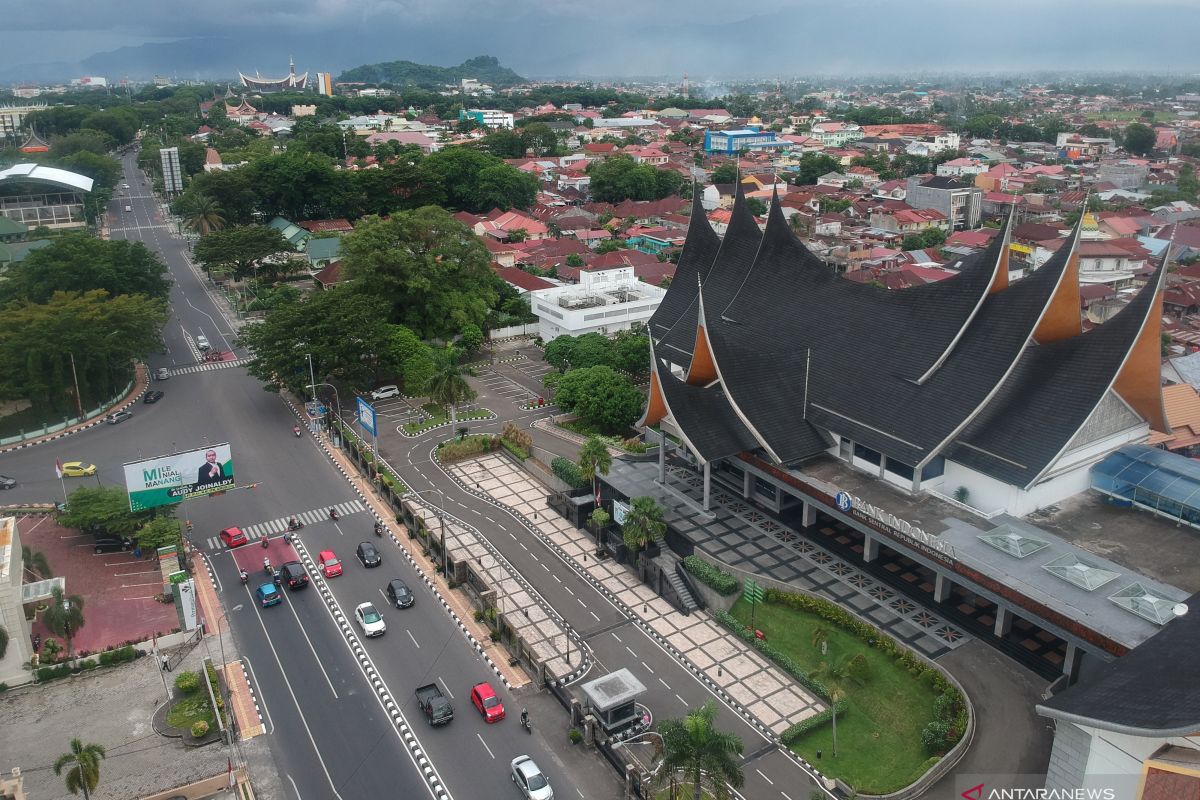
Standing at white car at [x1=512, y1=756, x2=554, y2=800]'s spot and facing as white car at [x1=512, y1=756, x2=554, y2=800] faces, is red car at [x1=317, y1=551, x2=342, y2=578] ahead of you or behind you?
behind

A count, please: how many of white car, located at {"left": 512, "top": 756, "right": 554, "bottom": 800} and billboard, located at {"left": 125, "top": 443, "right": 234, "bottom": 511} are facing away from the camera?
0

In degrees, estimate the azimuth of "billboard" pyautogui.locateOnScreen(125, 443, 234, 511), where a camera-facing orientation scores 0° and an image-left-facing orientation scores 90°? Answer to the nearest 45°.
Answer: approximately 0°

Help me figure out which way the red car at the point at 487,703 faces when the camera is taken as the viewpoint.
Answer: facing the viewer and to the right of the viewer

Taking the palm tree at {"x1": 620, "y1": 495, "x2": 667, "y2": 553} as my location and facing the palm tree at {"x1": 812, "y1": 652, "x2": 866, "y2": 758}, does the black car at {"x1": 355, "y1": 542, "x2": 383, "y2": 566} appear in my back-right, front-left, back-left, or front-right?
back-right

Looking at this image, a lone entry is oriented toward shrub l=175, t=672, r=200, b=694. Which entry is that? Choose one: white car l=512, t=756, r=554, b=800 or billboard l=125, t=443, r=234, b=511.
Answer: the billboard

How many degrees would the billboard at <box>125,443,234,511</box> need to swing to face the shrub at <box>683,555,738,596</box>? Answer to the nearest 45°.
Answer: approximately 45° to its left

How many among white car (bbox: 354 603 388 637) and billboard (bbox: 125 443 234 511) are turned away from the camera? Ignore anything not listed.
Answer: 0
